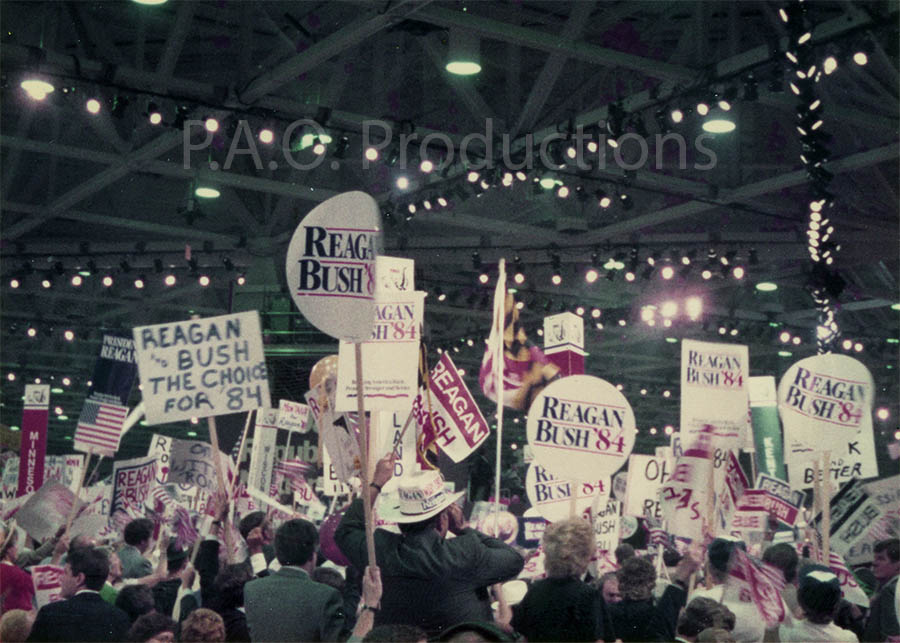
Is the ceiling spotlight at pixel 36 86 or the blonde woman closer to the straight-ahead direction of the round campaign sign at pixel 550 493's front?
the blonde woman

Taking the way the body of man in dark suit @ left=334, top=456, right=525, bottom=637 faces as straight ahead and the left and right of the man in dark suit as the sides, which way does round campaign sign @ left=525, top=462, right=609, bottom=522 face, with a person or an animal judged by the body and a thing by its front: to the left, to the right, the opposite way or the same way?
the opposite way

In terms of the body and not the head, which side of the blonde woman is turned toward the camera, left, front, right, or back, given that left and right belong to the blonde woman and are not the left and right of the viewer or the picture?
back

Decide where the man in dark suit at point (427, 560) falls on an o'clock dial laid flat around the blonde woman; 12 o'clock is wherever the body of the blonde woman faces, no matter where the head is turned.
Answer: The man in dark suit is roughly at 9 o'clock from the blonde woman.

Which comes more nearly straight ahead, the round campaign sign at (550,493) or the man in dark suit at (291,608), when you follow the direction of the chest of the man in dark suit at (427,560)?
the round campaign sign

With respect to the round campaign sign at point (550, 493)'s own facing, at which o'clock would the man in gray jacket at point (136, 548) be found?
The man in gray jacket is roughly at 3 o'clock from the round campaign sign.

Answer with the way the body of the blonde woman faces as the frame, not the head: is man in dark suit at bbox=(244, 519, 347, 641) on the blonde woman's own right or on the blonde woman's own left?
on the blonde woman's own left

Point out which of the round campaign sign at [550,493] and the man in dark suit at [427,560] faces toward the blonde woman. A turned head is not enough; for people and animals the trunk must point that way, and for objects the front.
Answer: the round campaign sign

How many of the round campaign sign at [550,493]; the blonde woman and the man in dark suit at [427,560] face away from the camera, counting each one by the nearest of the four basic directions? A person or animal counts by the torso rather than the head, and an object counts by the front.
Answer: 2

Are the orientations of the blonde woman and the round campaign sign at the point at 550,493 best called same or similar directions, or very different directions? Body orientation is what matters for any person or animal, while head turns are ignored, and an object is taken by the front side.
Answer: very different directions

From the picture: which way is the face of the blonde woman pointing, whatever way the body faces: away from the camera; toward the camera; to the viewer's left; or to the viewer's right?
away from the camera

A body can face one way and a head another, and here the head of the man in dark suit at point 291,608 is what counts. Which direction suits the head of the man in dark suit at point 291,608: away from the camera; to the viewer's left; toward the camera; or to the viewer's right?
away from the camera

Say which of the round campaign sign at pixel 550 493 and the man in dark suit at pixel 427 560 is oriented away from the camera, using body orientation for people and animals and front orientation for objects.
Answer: the man in dark suit

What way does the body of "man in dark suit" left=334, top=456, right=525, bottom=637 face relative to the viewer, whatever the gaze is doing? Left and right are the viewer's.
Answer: facing away from the viewer
